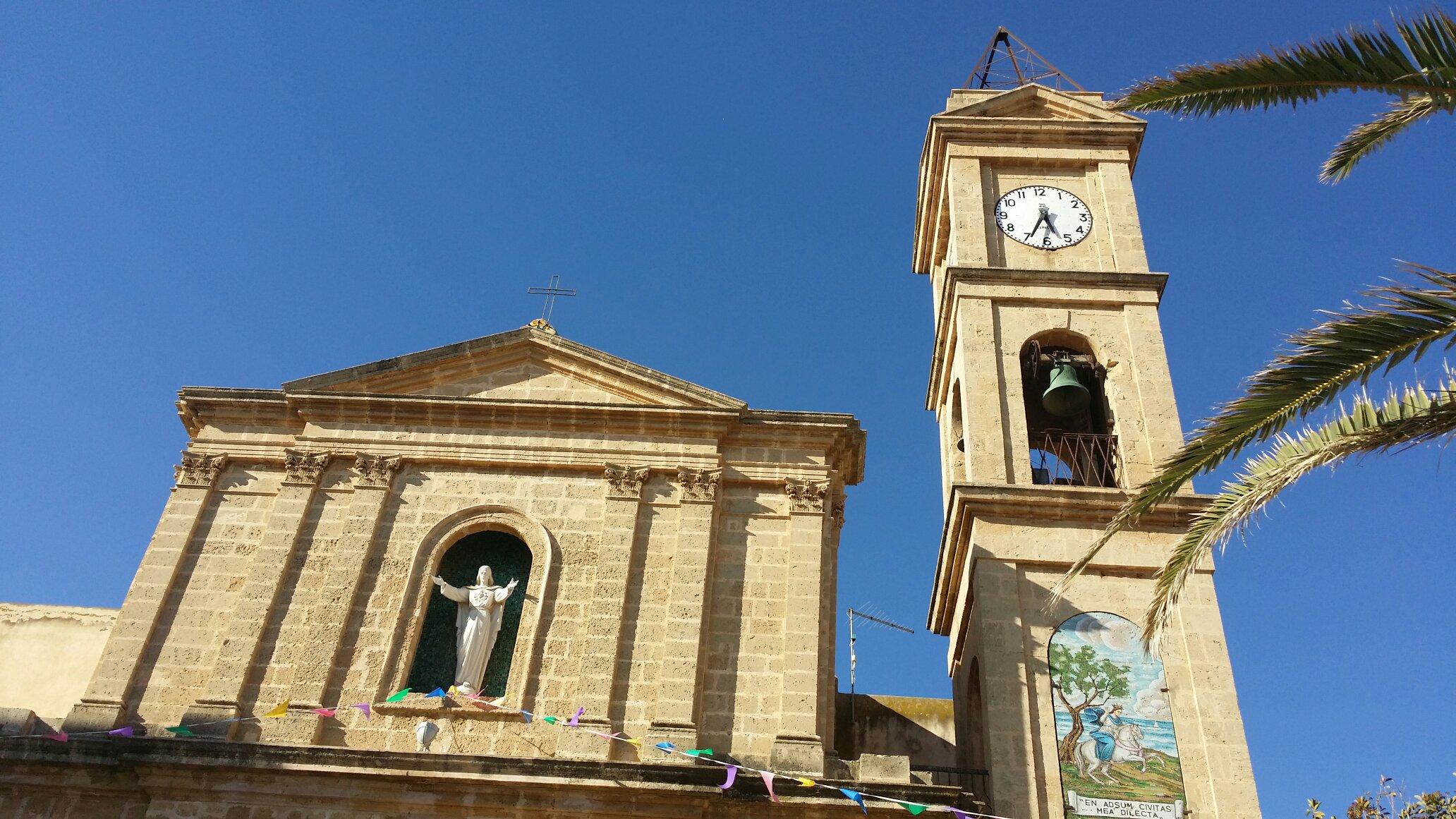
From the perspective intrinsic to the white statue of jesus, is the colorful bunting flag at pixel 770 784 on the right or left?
on its left

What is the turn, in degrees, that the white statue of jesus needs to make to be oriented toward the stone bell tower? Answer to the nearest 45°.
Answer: approximately 90° to its left

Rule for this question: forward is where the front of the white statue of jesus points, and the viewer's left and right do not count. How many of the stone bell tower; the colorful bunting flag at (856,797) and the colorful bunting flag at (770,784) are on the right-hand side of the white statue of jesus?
0

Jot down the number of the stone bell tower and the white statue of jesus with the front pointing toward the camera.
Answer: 2

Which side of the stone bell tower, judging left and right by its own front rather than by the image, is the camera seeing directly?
front

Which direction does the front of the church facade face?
toward the camera
